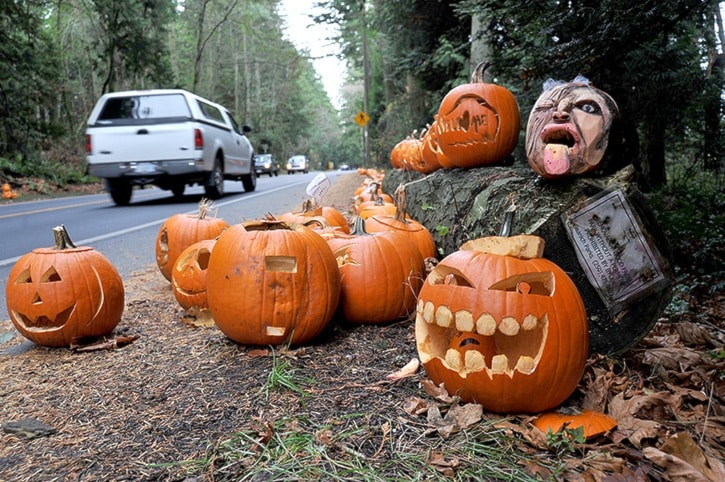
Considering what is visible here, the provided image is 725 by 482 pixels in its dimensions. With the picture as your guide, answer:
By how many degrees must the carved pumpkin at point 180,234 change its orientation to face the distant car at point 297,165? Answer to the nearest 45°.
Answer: approximately 90° to its right

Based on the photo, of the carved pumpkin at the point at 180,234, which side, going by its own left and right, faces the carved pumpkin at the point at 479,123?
back

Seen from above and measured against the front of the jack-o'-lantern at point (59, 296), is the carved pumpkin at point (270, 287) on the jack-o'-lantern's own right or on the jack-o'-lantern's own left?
on the jack-o'-lantern's own left

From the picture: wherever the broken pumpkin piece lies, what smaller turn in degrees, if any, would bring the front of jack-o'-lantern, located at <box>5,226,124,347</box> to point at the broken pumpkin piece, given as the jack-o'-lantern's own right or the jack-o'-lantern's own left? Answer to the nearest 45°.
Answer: approximately 90° to the jack-o'-lantern's own left

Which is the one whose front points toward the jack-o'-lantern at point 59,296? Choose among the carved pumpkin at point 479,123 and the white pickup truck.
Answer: the carved pumpkin

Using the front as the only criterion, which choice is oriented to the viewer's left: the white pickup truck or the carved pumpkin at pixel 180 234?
the carved pumpkin

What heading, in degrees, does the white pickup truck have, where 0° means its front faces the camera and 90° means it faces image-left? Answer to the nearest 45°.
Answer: approximately 225°

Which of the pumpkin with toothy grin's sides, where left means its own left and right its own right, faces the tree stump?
back

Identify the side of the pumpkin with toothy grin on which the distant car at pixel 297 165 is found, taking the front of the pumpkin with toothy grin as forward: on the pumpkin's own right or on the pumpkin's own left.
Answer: on the pumpkin's own right

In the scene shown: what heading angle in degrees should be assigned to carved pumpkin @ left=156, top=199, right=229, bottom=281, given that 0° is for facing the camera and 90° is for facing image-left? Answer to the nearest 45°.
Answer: approximately 90°

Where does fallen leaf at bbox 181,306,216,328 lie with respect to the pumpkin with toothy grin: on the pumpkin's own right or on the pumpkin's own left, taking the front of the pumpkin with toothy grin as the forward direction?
on the pumpkin's own right

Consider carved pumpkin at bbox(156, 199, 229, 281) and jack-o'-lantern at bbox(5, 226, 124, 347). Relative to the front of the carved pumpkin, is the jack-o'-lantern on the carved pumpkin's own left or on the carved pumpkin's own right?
on the carved pumpkin's own left
